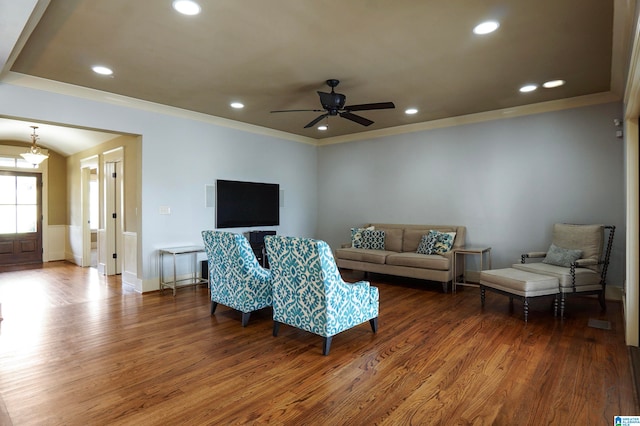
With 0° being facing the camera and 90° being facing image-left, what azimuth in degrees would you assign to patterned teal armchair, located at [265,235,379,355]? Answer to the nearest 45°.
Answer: approximately 225°

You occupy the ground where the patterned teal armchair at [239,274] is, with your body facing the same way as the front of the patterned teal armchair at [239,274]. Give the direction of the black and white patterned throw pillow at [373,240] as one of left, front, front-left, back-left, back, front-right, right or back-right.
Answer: front

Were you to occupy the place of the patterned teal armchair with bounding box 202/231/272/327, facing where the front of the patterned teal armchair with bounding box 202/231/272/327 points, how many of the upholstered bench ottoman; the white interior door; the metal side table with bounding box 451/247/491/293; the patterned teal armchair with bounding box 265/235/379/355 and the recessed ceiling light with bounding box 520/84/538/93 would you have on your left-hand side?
1

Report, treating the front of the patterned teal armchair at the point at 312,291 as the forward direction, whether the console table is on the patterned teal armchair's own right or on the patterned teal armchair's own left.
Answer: on the patterned teal armchair's own left

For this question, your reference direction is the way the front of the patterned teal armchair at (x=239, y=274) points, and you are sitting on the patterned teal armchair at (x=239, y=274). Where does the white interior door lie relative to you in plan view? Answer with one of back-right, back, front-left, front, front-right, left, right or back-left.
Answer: left

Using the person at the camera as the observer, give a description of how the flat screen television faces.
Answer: facing the viewer and to the right of the viewer

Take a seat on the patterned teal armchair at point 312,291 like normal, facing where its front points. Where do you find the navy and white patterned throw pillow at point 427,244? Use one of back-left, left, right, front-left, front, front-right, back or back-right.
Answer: front

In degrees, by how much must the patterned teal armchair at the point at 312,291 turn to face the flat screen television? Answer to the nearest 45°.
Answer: approximately 45° to its left

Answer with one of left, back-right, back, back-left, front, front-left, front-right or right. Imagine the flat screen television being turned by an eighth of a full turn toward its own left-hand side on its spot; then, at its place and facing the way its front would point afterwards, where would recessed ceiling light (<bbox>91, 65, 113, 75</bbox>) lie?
back-right

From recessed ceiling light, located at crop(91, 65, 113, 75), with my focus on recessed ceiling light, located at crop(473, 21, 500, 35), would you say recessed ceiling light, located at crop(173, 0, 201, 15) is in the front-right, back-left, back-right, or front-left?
front-right

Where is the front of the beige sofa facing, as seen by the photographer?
facing the viewer and to the left of the viewer
